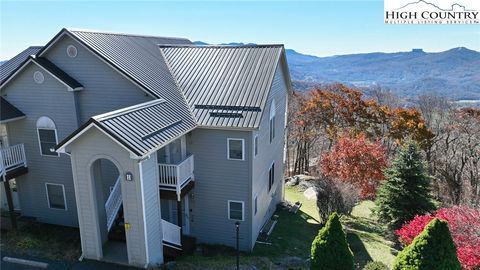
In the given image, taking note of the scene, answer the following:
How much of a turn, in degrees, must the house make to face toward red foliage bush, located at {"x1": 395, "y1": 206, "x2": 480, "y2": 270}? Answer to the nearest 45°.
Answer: approximately 90° to its left

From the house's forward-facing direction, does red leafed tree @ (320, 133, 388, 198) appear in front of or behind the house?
behind

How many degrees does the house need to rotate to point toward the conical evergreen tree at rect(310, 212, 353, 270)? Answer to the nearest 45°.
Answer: approximately 90° to its left

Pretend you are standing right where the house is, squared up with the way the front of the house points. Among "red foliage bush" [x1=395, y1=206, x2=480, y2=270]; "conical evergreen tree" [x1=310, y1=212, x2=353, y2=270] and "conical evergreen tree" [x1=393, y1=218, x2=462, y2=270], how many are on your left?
3

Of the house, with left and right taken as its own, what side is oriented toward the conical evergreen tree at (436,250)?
left

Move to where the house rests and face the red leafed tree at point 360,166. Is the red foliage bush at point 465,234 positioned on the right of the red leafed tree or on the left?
right

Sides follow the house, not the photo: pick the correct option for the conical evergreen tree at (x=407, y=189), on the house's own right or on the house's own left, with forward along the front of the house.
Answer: on the house's own left

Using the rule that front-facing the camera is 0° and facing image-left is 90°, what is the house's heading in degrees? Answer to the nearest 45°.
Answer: approximately 45°
